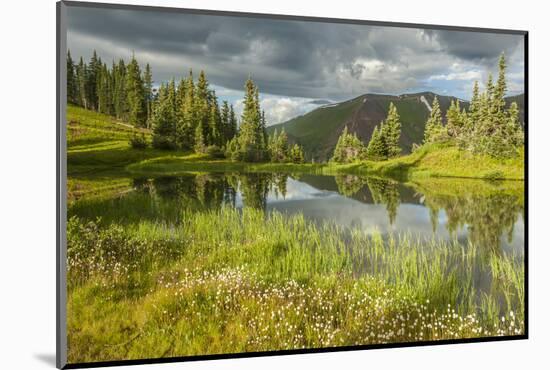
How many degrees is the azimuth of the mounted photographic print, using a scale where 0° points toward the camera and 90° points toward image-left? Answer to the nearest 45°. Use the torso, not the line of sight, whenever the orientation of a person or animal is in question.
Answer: approximately 315°
